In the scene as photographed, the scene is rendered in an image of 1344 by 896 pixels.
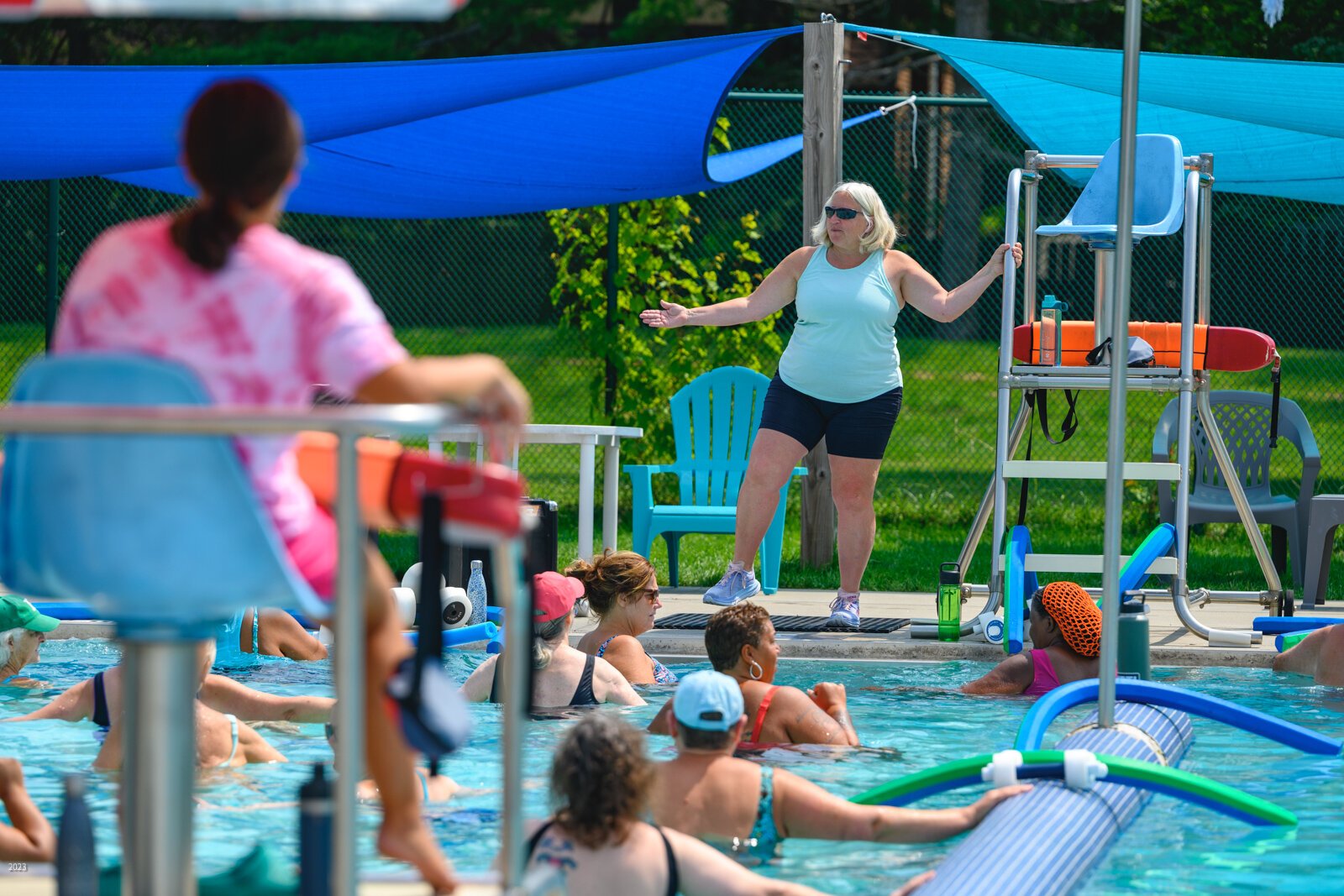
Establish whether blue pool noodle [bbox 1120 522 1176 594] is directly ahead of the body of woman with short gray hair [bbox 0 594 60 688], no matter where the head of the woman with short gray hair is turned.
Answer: yes

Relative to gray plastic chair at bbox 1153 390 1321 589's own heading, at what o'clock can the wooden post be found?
The wooden post is roughly at 2 o'clock from the gray plastic chair.

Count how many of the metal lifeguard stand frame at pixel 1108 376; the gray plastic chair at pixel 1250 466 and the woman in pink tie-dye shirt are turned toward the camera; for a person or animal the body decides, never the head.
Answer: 2

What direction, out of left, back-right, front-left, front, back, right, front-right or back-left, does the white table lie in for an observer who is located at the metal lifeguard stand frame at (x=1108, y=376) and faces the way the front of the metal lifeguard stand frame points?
right

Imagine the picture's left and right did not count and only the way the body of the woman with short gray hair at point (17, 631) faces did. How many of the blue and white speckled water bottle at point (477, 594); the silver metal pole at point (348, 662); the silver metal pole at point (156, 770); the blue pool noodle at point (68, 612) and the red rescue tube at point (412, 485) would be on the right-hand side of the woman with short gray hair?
3

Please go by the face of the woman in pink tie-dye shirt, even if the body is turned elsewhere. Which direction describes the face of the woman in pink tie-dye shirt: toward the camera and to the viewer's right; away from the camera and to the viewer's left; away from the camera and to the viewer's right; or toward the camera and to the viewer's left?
away from the camera and to the viewer's right

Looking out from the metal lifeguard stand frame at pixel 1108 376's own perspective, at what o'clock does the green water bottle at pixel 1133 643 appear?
The green water bottle is roughly at 12 o'clock from the metal lifeguard stand frame.

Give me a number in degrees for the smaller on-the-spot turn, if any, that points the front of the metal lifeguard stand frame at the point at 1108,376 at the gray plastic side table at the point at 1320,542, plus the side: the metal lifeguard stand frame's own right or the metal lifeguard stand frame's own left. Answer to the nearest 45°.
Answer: approximately 135° to the metal lifeguard stand frame's own left

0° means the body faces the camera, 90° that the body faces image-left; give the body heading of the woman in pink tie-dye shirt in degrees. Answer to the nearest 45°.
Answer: approximately 225°

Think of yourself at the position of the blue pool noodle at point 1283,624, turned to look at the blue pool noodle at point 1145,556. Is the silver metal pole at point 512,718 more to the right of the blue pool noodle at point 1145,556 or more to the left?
left

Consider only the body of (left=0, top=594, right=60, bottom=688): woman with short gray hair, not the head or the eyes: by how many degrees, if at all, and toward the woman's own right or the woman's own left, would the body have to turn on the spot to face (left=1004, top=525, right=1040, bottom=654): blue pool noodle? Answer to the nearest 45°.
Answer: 0° — they already face it

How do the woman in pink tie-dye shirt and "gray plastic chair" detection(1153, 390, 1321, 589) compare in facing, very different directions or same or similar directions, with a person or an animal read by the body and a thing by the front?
very different directions

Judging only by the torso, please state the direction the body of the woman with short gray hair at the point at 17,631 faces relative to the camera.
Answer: to the viewer's right

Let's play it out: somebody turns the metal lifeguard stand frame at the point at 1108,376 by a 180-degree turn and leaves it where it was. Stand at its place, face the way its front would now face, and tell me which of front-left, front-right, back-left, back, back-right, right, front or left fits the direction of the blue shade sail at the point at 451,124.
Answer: left
